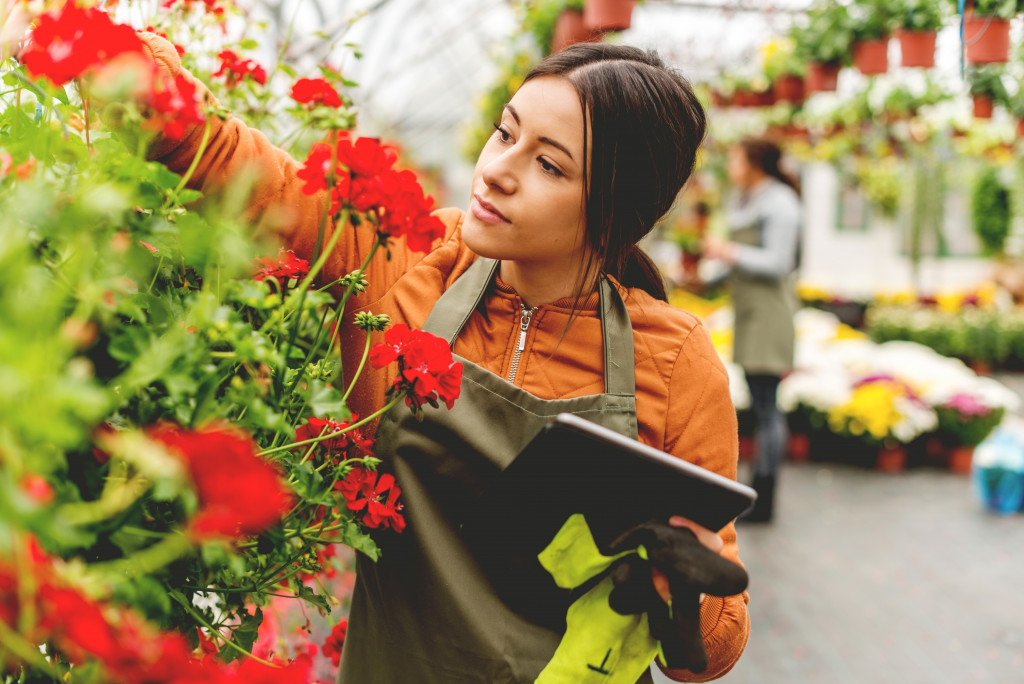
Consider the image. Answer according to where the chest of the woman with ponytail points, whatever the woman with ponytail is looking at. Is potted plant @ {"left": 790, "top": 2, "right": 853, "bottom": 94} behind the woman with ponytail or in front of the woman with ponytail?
behind

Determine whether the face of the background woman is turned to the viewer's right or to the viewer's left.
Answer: to the viewer's left

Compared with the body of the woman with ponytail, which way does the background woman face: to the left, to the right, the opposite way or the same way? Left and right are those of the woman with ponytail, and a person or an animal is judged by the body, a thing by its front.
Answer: to the right

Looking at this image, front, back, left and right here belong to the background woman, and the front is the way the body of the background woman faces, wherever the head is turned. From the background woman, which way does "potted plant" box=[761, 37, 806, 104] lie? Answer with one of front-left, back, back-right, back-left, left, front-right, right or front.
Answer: right

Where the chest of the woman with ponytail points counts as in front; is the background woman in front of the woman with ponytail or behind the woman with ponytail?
behind

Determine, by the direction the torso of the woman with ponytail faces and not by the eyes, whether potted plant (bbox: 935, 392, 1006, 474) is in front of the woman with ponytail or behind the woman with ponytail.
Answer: behind

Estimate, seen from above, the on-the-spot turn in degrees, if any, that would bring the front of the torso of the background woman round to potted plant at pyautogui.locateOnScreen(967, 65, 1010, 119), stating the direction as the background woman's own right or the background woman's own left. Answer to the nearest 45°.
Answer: approximately 135° to the background woman's own right

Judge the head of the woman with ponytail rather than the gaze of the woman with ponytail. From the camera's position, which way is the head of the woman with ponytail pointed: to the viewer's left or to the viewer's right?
to the viewer's left

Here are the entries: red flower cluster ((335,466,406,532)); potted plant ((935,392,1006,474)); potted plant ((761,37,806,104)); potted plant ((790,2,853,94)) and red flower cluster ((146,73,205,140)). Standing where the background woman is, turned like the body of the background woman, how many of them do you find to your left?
2

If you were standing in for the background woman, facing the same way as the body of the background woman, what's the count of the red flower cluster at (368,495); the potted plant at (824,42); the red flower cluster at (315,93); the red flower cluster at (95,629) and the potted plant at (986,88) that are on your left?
3

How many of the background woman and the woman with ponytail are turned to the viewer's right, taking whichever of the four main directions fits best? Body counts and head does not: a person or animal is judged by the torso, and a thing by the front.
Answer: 0

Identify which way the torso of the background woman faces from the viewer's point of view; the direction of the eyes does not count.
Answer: to the viewer's left

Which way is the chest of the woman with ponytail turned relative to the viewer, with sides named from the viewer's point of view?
facing the viewer and to the left of the viewer
